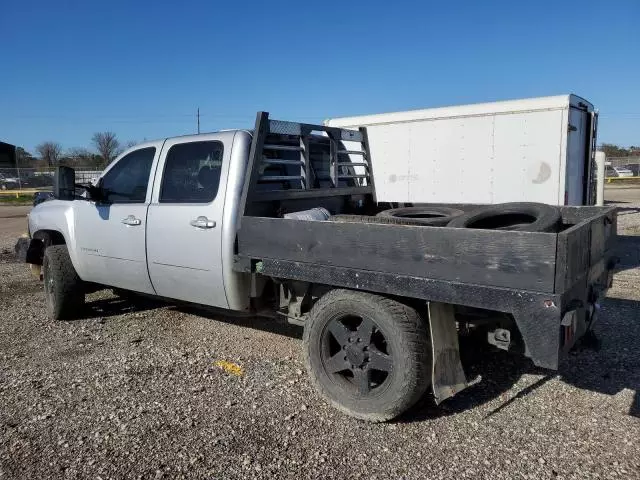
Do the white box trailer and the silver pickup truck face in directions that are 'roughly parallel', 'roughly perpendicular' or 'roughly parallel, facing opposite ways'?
roughly parallel

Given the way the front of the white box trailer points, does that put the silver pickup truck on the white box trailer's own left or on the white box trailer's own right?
on the white box trailer's own left

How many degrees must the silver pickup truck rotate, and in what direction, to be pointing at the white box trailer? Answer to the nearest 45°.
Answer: approximately 90° to its right

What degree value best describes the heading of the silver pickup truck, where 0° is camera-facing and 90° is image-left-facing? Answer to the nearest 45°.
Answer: approximately 135°

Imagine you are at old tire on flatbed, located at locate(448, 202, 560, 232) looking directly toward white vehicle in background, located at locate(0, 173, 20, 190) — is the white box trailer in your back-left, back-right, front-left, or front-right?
front-right

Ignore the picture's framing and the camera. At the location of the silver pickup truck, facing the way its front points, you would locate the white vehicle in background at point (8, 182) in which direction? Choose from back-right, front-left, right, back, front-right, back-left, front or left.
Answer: front

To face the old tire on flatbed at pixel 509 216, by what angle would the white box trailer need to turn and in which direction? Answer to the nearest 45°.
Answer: approximately 135° to its left

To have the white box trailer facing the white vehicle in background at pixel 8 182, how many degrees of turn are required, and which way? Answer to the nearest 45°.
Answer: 0° — it already faces it

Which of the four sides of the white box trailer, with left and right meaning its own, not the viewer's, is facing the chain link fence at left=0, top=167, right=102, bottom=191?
front

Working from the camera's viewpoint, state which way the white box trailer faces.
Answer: facing away from the viewer and to the left of the viewer

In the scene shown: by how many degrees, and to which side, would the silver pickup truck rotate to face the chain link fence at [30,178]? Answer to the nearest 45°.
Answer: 0° — it already faces it

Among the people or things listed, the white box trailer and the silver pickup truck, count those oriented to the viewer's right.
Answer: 0

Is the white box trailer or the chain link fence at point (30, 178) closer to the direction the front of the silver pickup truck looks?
the chain link fence

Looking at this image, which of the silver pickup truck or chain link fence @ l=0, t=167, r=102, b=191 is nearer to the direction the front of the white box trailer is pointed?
the chain link fence
